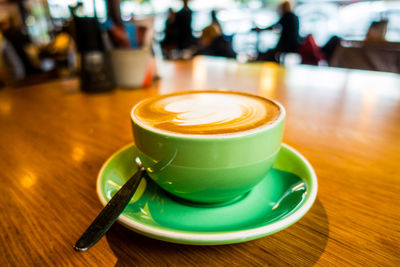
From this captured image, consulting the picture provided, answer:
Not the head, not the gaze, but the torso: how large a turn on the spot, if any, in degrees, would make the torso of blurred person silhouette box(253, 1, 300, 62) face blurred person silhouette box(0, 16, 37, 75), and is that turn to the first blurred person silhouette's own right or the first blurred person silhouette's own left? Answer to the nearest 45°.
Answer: approximately 45° to the first blurred person silhouette's own left

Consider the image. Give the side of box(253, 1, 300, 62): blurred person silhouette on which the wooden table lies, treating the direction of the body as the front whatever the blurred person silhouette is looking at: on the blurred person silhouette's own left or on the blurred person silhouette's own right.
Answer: on the blurred person silhouette's own left

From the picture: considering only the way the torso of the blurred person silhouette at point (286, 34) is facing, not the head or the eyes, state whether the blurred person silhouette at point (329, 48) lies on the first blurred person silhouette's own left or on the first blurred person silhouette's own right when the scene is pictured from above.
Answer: on the first blurred person silhouette's own left

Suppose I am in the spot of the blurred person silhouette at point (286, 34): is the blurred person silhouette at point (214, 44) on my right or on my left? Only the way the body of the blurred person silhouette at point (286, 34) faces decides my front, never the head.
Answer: on my left

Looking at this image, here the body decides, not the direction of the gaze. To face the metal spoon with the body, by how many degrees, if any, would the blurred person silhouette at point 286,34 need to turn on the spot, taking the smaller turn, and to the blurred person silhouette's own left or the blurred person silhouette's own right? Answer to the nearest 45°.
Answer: approximately 90° to the blurred person silhouette's own left

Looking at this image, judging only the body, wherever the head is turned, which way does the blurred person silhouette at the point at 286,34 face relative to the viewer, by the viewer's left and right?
facing to the left of the viewer

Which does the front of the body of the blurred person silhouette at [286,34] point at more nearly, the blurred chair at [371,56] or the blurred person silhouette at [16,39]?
the blurred person silhouette

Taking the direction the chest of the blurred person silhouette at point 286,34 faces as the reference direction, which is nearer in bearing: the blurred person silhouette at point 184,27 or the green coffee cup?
the blurred person silhouette

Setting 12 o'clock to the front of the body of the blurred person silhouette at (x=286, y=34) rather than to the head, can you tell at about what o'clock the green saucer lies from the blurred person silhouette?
The green saucer is roughly at 9 o'clock from the blurred person silhouette.

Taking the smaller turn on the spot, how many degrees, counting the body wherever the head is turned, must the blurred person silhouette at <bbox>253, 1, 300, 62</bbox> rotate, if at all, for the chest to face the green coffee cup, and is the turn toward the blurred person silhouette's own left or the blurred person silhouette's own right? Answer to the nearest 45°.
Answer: approximately 90° to the blurred person silhouette's own left
